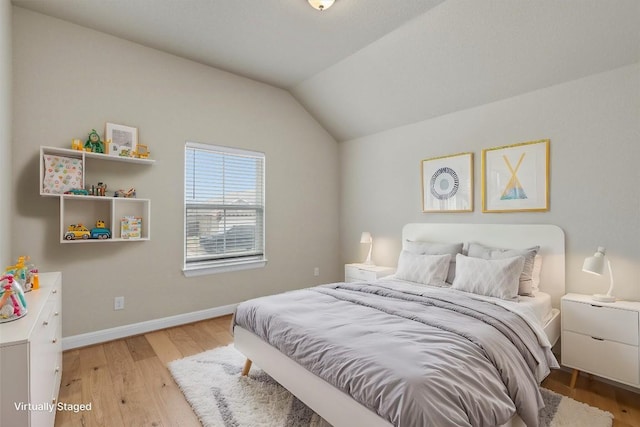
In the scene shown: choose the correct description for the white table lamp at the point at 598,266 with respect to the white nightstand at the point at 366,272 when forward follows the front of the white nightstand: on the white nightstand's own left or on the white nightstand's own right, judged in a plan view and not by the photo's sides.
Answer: on the white nightstand's own left

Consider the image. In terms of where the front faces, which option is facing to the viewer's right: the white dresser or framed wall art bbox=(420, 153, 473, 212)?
the white dresser

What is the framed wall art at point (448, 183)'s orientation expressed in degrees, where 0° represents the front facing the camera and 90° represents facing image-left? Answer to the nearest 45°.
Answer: approximately 45°

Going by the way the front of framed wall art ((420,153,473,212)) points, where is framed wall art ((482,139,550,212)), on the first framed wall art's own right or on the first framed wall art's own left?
on the first framed wall art's own left

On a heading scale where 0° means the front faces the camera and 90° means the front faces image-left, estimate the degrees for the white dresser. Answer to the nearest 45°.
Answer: approximately 270°

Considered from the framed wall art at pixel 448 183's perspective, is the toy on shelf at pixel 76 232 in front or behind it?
in front

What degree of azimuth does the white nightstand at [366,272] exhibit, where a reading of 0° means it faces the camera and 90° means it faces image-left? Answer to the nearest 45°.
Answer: approximately 45°
